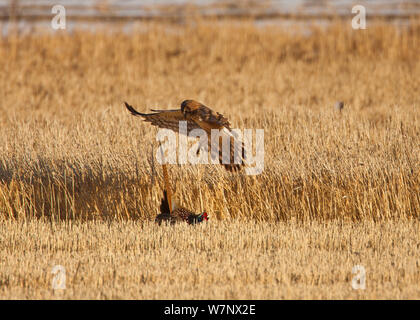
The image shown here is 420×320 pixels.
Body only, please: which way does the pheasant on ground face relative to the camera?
to the viewer's right
